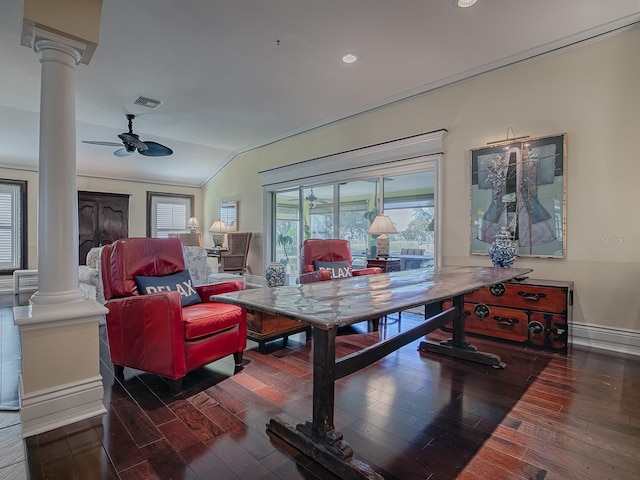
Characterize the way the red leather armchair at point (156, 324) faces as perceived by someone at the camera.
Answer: facing the viewer and to the right of the viewer

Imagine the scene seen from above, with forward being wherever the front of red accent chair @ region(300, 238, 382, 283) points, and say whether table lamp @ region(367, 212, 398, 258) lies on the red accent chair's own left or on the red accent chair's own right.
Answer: on the red accent chair's own left

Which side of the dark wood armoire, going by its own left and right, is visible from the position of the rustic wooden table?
front

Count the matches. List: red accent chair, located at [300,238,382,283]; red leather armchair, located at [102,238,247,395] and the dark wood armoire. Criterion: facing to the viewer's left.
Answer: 0

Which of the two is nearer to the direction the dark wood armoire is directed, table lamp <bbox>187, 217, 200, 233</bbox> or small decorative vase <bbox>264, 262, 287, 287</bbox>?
the small decorative vase

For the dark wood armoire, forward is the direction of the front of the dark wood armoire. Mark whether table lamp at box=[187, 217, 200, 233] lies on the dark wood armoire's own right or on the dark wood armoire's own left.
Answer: on the dark wood armoire's own left

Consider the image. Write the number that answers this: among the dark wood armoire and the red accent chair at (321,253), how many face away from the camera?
0

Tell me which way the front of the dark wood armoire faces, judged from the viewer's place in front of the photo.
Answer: facing the viewer

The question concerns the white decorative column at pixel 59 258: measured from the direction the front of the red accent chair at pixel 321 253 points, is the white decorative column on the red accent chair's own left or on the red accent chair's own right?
on the red accent chair's own right

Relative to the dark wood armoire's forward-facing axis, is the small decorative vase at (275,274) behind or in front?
in front

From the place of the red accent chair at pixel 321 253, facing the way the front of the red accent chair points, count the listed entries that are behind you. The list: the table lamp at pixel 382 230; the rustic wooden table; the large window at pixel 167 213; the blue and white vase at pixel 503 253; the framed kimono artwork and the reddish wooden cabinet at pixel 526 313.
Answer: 1
